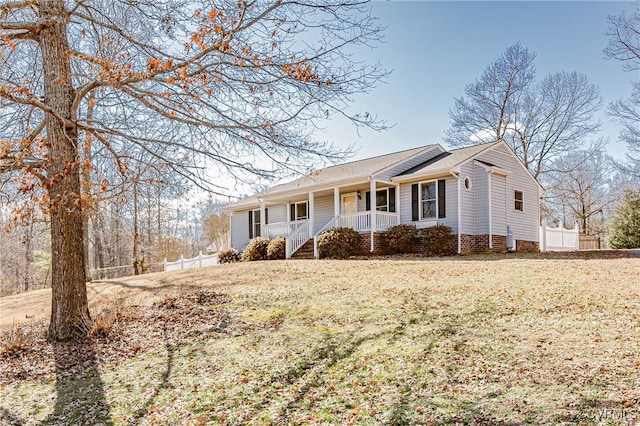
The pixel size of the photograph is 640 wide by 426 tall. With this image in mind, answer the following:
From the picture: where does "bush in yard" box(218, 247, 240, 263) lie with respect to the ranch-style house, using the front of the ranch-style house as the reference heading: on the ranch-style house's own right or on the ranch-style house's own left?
on the ranch-style house's own right

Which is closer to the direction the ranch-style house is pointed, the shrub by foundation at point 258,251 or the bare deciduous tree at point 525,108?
the shrub by foundation

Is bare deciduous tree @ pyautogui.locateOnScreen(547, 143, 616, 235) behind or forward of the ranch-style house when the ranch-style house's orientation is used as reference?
behind

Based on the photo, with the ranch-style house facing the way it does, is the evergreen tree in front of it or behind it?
behind

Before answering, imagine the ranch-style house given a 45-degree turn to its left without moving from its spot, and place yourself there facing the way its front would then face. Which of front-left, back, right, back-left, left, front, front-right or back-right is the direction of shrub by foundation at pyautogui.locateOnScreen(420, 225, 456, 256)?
front

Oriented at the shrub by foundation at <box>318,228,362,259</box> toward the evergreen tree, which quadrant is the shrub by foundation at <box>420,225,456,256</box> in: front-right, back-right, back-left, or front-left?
front-right

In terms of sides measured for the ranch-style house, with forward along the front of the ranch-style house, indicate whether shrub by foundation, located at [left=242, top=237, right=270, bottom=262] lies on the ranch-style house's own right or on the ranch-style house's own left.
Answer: on the ranch-style house's own right
